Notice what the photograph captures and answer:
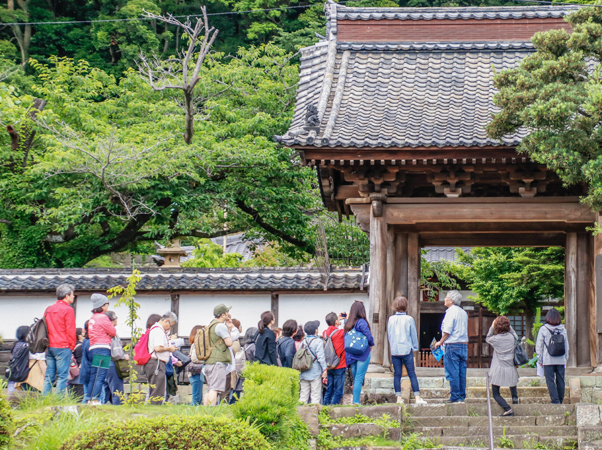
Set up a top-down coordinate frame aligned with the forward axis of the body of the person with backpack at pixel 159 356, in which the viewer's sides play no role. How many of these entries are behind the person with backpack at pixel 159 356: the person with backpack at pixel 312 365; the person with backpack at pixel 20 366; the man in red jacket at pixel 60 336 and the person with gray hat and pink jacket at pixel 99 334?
3

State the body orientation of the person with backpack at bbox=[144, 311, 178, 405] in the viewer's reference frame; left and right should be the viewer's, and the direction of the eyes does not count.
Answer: facing to the right of the viewer

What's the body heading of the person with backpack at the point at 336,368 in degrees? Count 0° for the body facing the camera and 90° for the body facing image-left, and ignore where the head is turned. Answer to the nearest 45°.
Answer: approximately 225°

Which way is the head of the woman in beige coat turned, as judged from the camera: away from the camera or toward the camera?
away from the camera

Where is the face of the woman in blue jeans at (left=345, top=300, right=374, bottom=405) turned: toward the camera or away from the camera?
away from the camera

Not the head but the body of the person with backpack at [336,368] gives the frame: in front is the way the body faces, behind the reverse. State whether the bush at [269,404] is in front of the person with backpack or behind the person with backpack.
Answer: behind

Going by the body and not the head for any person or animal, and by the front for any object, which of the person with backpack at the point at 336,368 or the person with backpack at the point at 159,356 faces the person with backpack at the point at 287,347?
the person with backpack at the point at 159,356

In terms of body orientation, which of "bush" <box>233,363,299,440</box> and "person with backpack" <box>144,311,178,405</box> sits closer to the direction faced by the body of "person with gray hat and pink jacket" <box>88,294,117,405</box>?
the person with backpack

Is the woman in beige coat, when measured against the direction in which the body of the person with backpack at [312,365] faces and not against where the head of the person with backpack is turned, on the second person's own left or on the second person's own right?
on the second person's own right

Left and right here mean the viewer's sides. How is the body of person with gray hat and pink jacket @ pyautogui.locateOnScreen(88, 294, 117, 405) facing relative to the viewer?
facing away from the viewer and to the right of the viewer

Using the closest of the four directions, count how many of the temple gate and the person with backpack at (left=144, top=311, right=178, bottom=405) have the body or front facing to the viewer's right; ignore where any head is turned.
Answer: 1
